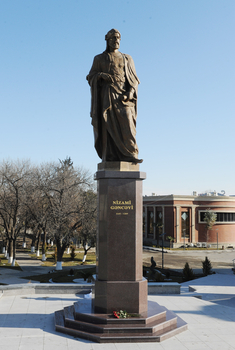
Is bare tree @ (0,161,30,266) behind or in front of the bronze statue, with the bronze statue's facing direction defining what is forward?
behind

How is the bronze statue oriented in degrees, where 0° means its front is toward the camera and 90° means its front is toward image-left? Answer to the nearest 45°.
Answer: approximately 315°
